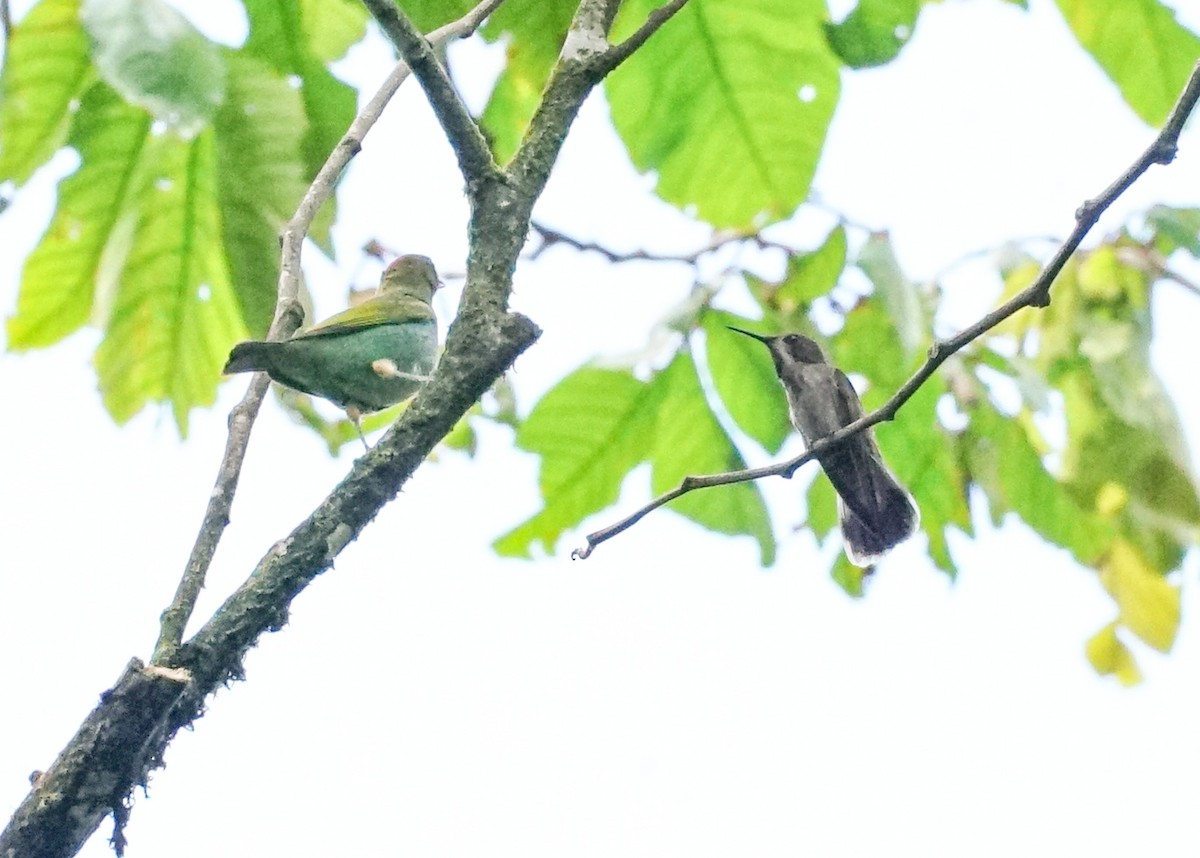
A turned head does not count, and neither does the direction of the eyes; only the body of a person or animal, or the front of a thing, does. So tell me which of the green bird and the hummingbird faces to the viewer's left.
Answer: the hummingbird

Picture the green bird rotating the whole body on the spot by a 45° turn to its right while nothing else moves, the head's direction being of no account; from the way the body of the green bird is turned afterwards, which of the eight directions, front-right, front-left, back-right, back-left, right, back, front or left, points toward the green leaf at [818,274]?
front

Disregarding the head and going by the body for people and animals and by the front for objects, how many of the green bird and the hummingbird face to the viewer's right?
1

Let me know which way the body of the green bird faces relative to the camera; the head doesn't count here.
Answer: to the viewer's right

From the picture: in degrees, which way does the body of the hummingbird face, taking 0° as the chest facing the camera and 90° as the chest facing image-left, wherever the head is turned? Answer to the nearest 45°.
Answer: approximately 90°

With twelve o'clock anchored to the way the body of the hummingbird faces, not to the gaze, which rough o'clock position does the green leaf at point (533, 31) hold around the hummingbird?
The green leaf is roughly at 9 o'clock from the hummingbird.

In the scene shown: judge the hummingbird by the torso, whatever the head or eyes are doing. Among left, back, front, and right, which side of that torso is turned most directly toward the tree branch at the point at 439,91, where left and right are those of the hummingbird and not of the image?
left

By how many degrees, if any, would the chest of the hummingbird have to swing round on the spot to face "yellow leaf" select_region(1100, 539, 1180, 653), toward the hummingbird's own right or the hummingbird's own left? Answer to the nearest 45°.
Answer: approximately 135° to the hummingbird's own right

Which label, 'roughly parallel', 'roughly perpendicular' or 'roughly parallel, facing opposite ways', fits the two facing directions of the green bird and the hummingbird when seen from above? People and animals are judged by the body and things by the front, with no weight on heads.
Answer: roughly parallel, facing opposite ways
